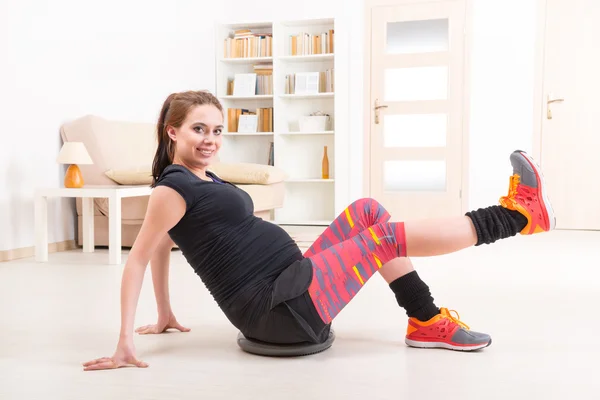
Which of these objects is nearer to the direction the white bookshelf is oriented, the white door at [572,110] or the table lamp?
the table lamp

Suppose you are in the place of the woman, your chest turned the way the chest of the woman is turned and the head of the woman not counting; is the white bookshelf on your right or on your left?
on your left

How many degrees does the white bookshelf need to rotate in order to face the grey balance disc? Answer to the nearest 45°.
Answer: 0° — it already faces it

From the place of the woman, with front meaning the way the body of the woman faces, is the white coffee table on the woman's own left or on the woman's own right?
on the woman's own left

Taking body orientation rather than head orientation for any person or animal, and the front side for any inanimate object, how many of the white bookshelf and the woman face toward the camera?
1

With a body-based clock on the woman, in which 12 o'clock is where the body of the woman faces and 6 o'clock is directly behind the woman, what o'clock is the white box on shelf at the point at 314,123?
The white box on shelf is roughly at 9 o'clock from the woman.

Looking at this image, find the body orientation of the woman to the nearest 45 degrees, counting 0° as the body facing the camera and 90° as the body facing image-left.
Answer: approximately 270°

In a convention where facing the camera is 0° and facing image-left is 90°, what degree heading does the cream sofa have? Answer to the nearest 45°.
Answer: approximately 315°

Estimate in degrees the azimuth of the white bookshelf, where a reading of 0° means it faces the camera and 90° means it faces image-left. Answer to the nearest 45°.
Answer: approximately 0°

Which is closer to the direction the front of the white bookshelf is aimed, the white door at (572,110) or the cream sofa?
the cream sofa

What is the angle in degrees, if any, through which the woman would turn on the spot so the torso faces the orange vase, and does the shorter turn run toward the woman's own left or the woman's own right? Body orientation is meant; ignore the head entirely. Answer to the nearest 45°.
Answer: approximately 90° to the woman's own left
